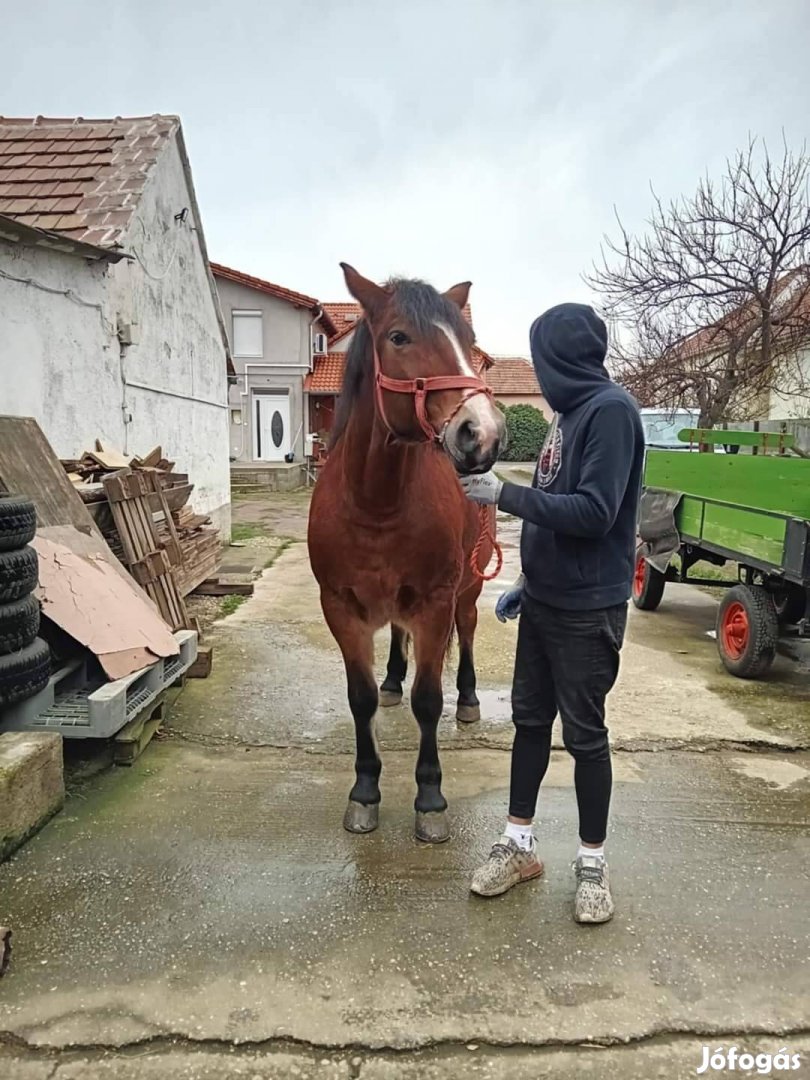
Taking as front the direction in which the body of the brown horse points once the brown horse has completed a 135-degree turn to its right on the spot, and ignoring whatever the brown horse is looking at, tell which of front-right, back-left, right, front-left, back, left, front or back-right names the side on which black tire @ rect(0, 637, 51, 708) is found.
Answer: front-left

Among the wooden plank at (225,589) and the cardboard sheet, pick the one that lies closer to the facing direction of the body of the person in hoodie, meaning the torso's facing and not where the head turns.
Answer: the cardboard sheet

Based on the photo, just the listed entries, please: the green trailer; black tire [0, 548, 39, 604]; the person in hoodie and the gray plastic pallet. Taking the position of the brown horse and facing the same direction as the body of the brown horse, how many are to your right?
2

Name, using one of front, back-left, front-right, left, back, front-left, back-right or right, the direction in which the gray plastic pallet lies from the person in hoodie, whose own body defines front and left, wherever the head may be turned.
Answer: front-right

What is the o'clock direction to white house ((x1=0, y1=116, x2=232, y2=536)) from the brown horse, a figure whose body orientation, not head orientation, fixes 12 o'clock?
The white house is roughly at 5 o'clock from the brown horse.

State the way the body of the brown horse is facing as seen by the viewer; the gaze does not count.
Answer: toward the camera

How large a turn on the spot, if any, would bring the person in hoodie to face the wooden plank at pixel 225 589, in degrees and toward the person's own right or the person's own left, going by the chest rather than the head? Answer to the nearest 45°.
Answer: approximately 90° to the person's own right

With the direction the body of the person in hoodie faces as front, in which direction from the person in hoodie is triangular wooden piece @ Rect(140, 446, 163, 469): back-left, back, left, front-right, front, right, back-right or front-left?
right

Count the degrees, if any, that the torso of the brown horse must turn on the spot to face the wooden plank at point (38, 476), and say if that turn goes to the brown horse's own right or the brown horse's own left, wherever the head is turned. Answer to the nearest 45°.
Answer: approximately 135° to the brown horse's own right

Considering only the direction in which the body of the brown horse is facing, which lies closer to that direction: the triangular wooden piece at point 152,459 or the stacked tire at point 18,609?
the stacked tire

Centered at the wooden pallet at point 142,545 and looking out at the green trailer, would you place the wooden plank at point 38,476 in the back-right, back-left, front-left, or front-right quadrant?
back-right

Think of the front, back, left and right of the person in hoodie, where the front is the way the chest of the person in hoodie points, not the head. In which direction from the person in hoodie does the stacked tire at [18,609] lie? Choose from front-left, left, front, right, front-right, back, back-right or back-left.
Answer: front-right

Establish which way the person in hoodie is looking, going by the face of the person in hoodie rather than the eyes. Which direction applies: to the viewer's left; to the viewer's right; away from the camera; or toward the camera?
to the viewer's left

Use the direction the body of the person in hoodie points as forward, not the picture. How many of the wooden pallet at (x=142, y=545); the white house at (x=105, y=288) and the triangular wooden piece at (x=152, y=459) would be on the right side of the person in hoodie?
3

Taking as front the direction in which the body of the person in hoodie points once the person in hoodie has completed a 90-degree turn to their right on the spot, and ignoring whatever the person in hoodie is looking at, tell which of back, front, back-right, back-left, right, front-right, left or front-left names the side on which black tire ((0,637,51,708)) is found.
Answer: front-left

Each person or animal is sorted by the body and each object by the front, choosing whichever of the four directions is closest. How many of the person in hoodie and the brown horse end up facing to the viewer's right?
0

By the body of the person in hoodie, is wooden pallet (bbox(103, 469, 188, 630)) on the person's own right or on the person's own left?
on the person's own right
